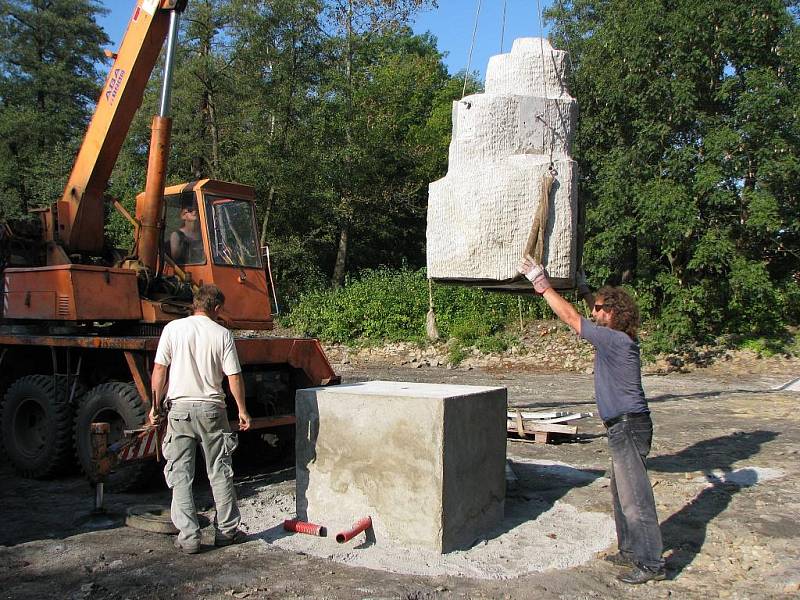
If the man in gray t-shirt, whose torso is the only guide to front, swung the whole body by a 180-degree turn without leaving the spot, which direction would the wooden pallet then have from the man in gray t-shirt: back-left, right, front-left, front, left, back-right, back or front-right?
left

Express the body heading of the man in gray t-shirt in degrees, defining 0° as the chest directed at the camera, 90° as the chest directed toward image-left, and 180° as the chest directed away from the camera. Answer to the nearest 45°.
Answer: approximately 90°

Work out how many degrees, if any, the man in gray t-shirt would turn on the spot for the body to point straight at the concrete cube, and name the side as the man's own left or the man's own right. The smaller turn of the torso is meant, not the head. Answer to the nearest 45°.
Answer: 0° — they already face it

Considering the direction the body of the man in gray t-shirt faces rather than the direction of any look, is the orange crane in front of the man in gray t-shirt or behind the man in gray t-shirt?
in front

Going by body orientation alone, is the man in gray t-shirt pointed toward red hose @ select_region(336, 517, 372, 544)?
yes

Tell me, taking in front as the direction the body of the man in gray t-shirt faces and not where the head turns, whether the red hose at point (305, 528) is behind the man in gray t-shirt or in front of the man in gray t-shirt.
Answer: in front
